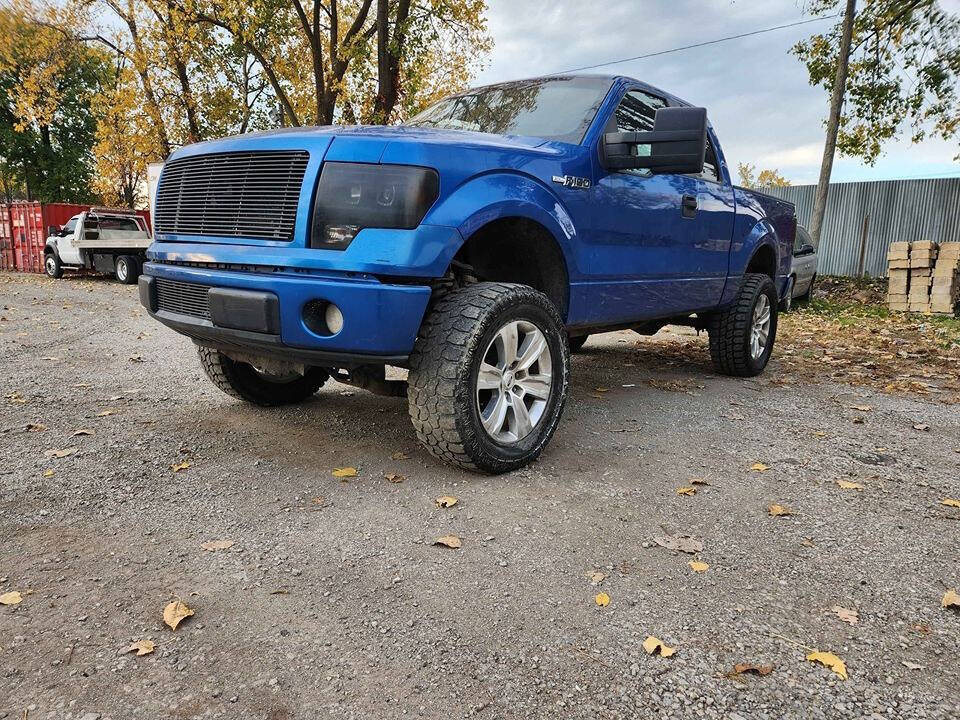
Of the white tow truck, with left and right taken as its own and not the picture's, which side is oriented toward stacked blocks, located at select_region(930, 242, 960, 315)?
back

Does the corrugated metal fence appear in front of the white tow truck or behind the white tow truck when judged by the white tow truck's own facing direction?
behind

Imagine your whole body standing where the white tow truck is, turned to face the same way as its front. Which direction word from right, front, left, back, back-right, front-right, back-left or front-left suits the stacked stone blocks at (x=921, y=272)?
back

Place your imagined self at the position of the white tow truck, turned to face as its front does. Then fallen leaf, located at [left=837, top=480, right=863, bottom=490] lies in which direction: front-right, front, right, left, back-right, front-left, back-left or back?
back-left

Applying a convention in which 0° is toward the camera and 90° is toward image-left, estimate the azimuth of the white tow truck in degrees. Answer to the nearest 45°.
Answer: approximately 135°

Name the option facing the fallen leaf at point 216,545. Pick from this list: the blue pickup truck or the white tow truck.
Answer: the blue pickup truck

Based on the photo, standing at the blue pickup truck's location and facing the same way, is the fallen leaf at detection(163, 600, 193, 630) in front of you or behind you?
in front

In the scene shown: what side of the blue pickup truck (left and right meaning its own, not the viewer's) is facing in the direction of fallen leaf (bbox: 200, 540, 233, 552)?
front

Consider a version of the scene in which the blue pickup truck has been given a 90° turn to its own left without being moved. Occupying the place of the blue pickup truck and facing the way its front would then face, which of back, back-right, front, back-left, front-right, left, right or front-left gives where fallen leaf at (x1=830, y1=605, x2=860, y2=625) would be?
front

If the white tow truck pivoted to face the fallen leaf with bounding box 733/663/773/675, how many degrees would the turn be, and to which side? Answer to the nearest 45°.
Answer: approximately 135° to its left

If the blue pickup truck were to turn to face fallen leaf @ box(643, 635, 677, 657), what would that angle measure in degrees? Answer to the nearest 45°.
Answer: approximately 90° to its left

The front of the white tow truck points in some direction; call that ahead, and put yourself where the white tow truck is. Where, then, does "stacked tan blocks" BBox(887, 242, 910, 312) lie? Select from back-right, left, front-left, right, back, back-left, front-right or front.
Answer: back

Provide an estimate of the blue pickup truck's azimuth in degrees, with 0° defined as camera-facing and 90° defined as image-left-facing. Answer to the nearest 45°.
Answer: approximately 45°
